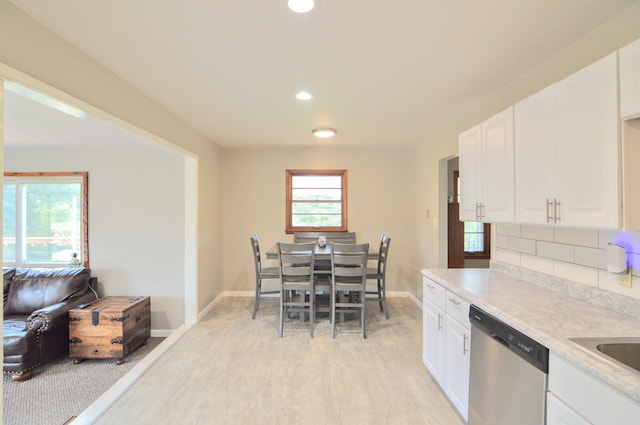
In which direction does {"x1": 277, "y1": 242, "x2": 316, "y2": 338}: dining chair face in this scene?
away from the camera

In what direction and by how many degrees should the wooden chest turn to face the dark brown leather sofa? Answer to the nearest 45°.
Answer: approximately 90° to its right

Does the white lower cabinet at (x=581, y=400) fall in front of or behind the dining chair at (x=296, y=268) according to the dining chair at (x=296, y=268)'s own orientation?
behind

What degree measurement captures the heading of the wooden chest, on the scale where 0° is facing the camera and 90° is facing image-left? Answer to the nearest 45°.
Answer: approximately 45°

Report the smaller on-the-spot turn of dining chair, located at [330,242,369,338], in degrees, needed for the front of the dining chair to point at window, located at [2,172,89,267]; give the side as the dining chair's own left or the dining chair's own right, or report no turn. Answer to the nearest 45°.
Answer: approximately 90° to the dining chair's own left

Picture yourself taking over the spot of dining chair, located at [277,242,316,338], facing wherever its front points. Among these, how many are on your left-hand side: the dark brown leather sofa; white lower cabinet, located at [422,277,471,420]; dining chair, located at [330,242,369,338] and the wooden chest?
2

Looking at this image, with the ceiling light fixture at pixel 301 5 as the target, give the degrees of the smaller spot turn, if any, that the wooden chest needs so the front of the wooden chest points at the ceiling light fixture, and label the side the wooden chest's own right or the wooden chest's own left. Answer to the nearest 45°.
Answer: approximately 45° to the wooden chest's own left

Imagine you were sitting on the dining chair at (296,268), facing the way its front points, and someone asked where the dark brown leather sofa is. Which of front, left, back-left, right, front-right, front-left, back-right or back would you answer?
left

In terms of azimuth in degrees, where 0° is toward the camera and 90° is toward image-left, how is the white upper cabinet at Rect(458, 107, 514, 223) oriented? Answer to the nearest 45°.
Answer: approximately 45°

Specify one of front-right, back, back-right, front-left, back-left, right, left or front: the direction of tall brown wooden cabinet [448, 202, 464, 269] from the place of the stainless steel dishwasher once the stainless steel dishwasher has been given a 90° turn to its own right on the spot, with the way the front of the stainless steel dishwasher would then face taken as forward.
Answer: front-right

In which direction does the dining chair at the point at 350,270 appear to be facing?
away from the camera
